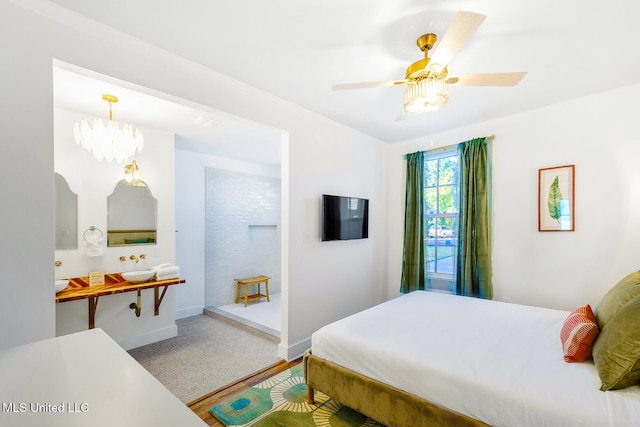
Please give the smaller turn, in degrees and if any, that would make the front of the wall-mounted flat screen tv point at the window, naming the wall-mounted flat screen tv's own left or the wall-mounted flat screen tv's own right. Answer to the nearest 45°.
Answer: approximately 45° to the wall-mounted flat screen tv's own left

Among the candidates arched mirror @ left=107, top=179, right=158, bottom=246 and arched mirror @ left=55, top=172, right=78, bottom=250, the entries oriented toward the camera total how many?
2

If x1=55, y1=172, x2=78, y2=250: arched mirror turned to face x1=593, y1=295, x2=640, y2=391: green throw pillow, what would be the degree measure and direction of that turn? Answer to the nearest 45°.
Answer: approximately 45° to its left

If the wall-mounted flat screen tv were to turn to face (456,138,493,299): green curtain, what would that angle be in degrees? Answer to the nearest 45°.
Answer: approximately 45° to its left

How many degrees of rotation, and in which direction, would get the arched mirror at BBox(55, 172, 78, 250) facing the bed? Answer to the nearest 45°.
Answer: approximately 45° to its left

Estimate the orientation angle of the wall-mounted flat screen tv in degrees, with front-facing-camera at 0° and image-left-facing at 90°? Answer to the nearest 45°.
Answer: approximately 315°

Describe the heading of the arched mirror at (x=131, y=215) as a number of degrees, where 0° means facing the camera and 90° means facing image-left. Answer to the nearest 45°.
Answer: approximately 0°

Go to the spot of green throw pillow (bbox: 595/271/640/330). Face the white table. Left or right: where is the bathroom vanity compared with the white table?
right

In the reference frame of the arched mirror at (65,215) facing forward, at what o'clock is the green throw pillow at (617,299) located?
The green throw pillow is roughly at 11 o'clock from the arched mirror.

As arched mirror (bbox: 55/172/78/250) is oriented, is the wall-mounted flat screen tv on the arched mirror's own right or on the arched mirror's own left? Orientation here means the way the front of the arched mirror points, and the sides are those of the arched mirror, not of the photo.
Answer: on the arched mirror's own left

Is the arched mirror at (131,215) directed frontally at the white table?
yes
